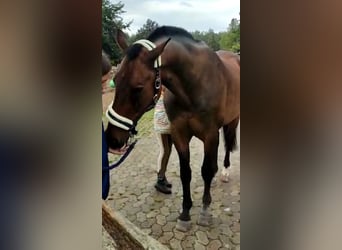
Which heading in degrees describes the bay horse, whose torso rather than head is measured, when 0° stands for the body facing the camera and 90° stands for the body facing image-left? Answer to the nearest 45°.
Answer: approximately 45°
